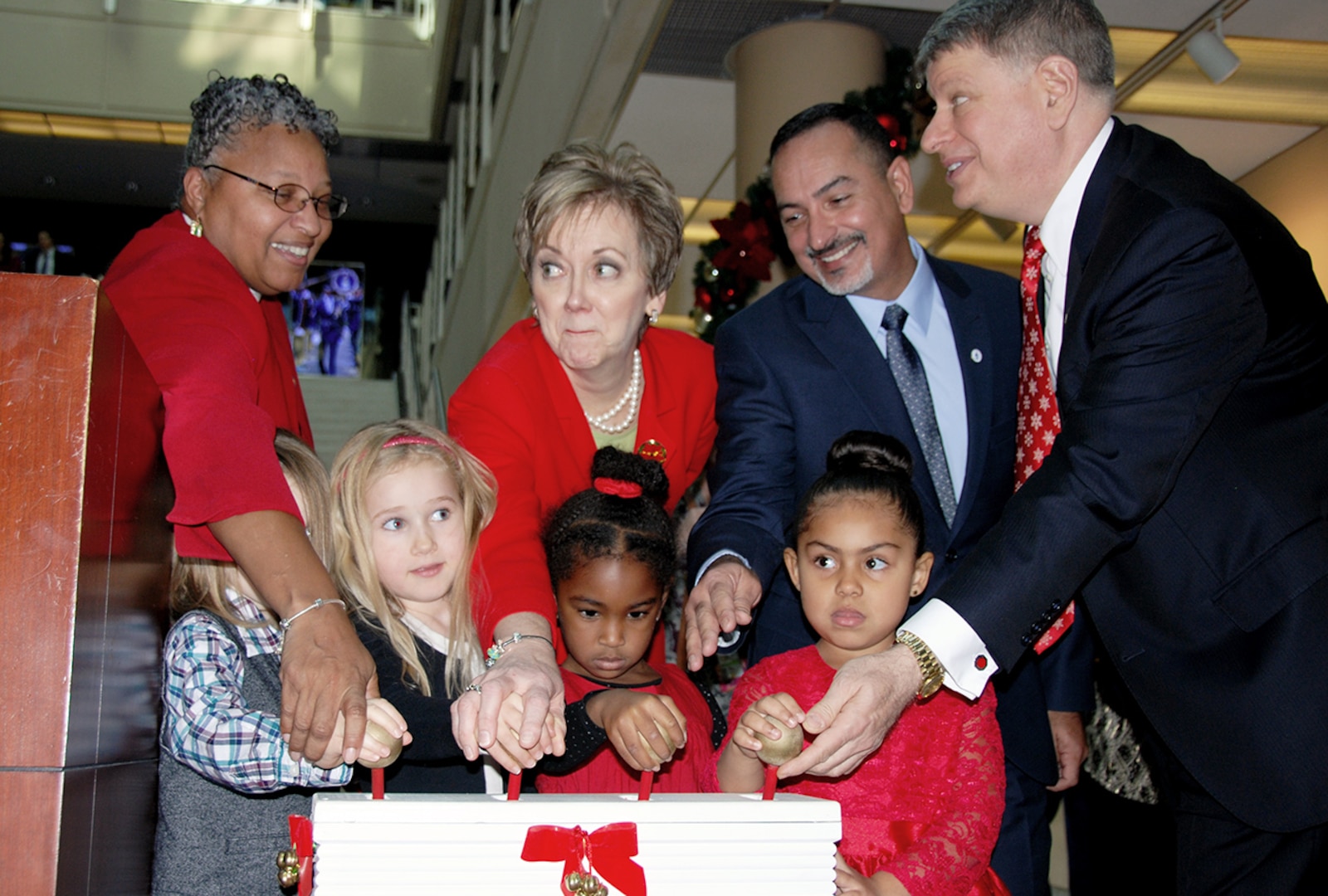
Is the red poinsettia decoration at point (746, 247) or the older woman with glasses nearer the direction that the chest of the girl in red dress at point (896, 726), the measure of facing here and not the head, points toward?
the older woman with glasses

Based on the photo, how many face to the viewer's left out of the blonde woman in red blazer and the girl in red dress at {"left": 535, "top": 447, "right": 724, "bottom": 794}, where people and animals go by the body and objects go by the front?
0

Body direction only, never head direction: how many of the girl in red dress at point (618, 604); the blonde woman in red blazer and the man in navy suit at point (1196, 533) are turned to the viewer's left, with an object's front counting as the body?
1

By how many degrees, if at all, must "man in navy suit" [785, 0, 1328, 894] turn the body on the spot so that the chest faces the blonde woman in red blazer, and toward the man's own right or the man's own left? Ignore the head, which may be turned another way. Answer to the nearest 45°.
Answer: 0° — they already face them

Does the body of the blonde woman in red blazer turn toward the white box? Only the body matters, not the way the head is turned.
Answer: yes

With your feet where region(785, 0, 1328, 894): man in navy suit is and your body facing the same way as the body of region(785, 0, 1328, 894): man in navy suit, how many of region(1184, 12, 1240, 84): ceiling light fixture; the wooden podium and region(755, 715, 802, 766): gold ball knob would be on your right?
1

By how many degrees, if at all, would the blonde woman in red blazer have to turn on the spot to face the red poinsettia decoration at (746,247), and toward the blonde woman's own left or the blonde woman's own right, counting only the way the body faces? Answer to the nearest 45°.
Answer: approximately 180°

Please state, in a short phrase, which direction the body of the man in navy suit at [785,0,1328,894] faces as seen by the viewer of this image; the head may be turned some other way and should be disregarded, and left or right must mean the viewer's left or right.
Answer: facing to the left of the viewer

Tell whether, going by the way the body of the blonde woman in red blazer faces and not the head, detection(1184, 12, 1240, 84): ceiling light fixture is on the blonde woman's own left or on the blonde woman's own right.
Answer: on the blonde woman's own left

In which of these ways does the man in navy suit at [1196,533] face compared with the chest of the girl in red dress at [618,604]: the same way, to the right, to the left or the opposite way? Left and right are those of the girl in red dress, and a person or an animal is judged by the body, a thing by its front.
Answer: to the right

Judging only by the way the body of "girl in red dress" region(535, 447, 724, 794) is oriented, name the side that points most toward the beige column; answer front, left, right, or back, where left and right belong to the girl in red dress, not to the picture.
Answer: back

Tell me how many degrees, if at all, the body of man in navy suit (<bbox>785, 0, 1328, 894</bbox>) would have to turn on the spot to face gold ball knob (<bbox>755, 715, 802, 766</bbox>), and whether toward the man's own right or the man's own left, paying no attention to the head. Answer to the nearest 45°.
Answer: approximately 45° to the man's own left
